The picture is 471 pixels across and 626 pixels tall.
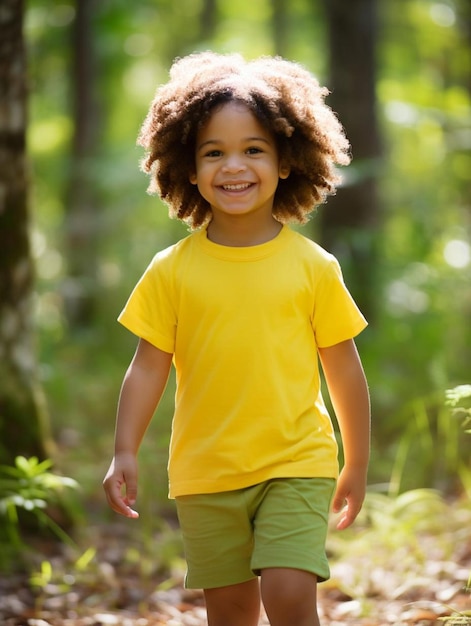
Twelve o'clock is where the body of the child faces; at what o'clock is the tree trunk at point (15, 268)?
The tree trunk is roughly at 5 o'clock from the child.

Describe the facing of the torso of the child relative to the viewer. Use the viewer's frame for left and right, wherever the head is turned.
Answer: facing the viewer

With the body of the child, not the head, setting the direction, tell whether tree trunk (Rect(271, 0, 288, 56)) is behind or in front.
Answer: behind

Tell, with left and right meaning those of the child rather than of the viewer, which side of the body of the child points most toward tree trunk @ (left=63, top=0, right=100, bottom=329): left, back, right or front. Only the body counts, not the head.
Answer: back

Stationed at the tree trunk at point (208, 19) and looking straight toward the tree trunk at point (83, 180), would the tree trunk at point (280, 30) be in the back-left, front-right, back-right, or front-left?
back-left

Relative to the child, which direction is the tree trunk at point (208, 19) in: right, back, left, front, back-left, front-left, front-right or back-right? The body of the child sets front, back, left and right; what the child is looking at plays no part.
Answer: back

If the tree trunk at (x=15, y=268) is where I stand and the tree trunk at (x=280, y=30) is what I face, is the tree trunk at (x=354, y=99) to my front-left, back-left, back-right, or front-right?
front-right

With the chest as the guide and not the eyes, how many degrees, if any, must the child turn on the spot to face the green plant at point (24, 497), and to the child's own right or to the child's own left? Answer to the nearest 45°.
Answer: approximately 135° to the child's own right

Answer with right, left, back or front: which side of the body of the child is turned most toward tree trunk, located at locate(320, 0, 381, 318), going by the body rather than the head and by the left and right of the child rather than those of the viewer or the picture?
back

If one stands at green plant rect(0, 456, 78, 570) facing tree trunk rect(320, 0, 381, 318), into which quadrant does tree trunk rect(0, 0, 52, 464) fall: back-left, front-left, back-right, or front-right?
front-left

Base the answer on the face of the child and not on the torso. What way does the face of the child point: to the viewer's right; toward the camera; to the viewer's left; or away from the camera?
toward the camera
